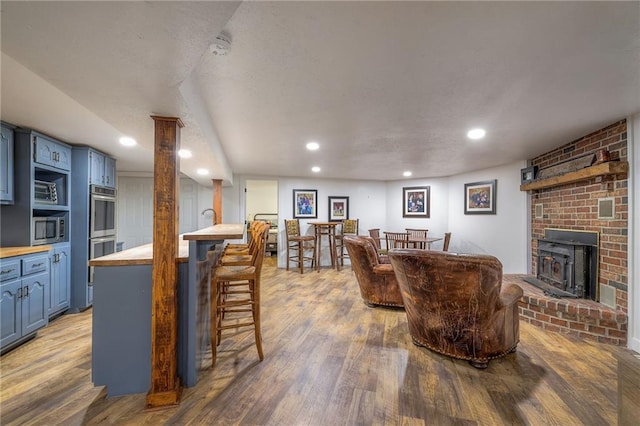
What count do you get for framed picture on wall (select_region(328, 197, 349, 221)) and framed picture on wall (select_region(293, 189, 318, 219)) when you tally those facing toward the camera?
2

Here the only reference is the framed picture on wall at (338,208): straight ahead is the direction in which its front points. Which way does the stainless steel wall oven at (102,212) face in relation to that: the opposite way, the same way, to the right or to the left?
to the left

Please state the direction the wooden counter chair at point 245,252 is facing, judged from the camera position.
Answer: facing to the left of the viewer

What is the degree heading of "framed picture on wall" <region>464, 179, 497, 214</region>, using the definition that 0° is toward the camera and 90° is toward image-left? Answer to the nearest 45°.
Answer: approximately 45°

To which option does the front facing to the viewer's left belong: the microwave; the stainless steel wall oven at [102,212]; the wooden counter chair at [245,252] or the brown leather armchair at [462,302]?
the wooden counter chair

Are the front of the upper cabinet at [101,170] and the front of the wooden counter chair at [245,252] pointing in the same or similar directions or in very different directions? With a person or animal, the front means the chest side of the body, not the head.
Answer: very different directions

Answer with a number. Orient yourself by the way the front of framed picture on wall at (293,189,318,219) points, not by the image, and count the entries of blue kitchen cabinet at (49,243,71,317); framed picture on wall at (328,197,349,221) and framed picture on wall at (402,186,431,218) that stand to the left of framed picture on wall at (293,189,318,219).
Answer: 2
